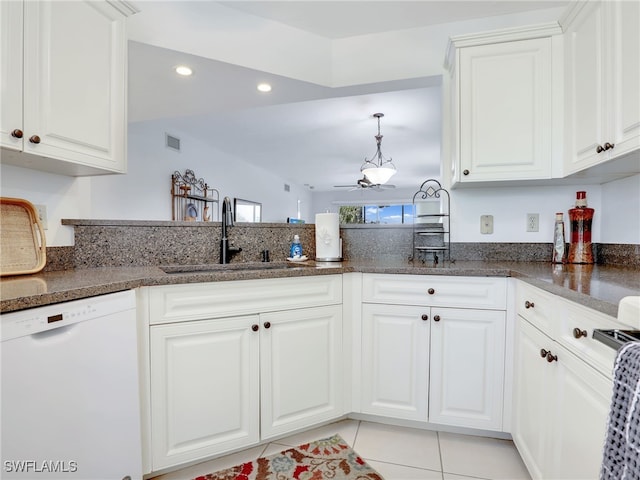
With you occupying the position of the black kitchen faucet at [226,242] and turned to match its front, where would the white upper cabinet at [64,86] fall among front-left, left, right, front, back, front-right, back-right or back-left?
front-right

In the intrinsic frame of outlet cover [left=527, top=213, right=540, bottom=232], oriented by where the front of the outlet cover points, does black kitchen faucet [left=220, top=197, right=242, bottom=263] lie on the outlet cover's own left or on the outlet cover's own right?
on the outlet cover's own right

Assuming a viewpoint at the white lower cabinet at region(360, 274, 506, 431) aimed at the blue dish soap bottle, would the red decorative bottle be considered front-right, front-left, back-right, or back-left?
back-right

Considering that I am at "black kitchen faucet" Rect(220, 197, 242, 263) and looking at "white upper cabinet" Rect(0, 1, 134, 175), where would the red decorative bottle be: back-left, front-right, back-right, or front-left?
back-left

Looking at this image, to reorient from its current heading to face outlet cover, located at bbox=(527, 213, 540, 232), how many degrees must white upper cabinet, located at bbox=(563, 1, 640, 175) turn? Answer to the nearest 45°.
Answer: approximately 90° to its right

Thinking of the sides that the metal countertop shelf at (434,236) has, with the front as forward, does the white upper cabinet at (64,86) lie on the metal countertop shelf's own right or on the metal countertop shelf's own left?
on the metal countertop shelf's own right

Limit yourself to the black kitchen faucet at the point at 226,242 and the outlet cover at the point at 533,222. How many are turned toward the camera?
2

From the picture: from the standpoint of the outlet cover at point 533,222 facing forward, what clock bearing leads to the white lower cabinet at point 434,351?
The white lower cabinet is roughly at 1 o'clock from the outlet cover.

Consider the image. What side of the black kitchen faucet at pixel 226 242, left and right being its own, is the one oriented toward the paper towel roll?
left

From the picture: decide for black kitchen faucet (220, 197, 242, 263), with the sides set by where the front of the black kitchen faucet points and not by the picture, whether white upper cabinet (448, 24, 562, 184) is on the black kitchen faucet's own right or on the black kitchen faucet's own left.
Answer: on the black kitchen faucet's own left

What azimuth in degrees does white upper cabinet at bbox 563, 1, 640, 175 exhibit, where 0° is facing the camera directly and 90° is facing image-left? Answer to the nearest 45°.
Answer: approximately 45°

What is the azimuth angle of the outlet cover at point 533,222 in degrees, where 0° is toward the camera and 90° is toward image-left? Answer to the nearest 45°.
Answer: approximately 0°

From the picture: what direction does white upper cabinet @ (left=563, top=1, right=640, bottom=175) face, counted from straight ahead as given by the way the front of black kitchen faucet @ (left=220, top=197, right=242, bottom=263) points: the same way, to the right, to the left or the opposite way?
to the right

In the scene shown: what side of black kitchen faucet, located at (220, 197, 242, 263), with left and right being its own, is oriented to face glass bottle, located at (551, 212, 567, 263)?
left
